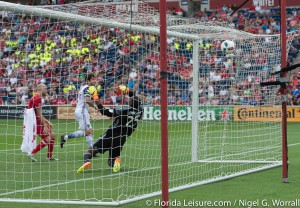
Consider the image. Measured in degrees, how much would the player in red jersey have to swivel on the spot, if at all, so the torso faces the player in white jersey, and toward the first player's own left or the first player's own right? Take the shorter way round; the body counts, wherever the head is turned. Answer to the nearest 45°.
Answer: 0° — they already face them

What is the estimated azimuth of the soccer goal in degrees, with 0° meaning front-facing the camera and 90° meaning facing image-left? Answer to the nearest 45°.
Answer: approximately 135°

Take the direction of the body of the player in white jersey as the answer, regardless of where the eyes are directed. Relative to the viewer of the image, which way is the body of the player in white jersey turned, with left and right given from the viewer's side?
facing to the right of the viewer

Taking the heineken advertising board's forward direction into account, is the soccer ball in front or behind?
in front

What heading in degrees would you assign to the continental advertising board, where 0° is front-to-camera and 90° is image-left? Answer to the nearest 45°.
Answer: approximately 0°

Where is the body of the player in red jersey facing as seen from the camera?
to the viewer's right

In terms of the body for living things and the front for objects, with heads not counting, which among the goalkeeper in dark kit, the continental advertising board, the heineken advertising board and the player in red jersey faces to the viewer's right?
the player in red jersey

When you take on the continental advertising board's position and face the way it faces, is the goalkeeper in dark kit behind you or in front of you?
in front

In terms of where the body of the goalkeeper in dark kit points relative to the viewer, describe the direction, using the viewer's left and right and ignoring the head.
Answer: facing away from the viewer and to the left of the viewer

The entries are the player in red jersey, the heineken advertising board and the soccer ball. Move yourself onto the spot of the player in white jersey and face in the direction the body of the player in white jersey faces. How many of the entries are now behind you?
1
